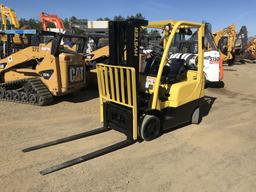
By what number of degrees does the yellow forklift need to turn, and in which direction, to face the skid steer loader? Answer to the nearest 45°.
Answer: approximately 90° to its right

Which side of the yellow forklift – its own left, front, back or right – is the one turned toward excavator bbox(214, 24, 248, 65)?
back

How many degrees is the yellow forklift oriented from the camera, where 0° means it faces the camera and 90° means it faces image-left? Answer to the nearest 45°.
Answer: approximately 45°

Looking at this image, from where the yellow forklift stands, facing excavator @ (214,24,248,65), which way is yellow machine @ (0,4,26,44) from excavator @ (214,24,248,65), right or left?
left

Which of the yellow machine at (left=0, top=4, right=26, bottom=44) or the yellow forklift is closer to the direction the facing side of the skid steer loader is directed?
the yellow machine

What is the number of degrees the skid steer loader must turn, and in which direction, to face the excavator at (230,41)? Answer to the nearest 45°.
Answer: approximately 90° to its right

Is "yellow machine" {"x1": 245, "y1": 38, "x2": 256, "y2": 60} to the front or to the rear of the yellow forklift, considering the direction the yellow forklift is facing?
to the rear

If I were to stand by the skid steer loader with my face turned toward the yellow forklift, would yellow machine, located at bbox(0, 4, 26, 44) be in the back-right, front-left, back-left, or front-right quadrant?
back-left
